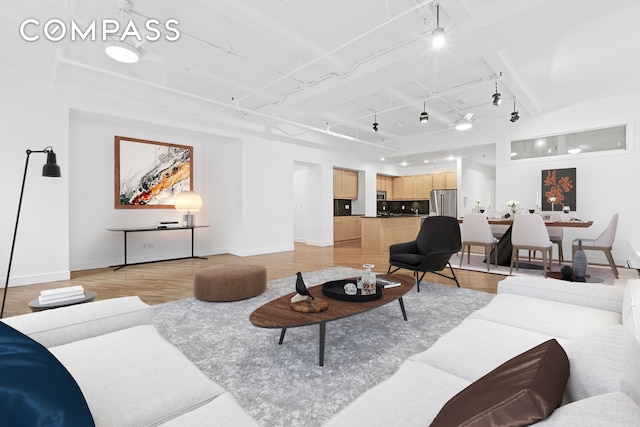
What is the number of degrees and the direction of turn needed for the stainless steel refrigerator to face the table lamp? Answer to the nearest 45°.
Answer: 0° — it already faces it

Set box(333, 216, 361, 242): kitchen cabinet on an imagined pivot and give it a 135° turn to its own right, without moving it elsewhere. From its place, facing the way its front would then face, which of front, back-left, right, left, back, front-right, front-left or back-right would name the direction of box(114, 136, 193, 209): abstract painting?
front-left

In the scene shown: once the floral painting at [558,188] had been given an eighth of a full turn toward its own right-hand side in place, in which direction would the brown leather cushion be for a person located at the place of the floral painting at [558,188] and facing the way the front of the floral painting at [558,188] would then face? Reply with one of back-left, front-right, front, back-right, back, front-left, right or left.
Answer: front-left

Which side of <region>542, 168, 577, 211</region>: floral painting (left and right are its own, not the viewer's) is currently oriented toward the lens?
front

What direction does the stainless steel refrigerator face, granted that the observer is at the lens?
facing the viewer and to the left of the viewer

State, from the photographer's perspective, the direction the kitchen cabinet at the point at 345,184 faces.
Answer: facing the viewer and to the right of the viewer

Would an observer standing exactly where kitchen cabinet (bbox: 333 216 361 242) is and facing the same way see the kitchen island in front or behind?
in front

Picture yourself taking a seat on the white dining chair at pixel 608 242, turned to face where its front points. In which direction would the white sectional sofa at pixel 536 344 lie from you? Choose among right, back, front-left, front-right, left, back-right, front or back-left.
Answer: left

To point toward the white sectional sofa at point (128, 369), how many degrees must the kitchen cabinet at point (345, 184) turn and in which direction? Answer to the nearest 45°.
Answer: approximately 45° to its right

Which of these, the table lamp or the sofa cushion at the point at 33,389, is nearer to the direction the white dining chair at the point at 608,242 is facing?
the table lamp

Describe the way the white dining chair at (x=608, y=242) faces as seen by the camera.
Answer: facing to the left of the viewer

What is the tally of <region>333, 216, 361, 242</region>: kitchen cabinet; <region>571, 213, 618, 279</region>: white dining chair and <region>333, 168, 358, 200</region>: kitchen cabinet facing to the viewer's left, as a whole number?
1

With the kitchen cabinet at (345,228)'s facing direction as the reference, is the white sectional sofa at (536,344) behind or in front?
in front

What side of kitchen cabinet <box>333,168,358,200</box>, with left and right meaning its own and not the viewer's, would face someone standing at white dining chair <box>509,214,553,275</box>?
front

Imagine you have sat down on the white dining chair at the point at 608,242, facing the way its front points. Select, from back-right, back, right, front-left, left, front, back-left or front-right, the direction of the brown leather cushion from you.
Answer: left

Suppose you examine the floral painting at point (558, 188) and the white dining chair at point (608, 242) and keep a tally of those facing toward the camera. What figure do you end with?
1

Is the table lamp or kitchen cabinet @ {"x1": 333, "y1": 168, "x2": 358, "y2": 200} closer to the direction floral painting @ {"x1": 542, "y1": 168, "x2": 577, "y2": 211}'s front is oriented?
the table lamp

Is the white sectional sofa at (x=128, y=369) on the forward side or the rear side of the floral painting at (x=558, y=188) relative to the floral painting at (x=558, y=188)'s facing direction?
on the forward side
